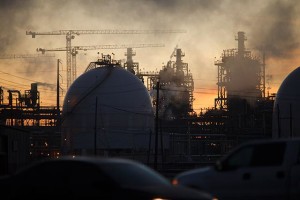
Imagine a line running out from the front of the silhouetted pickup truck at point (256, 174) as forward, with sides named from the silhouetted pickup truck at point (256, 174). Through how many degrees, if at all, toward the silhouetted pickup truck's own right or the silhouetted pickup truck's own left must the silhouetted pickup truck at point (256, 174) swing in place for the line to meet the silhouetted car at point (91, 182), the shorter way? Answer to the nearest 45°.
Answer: approximately 45° to the silhouetted pickup truck's own left

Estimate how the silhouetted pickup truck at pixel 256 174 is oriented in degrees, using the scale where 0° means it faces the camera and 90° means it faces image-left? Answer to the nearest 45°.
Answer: approximately 90°
